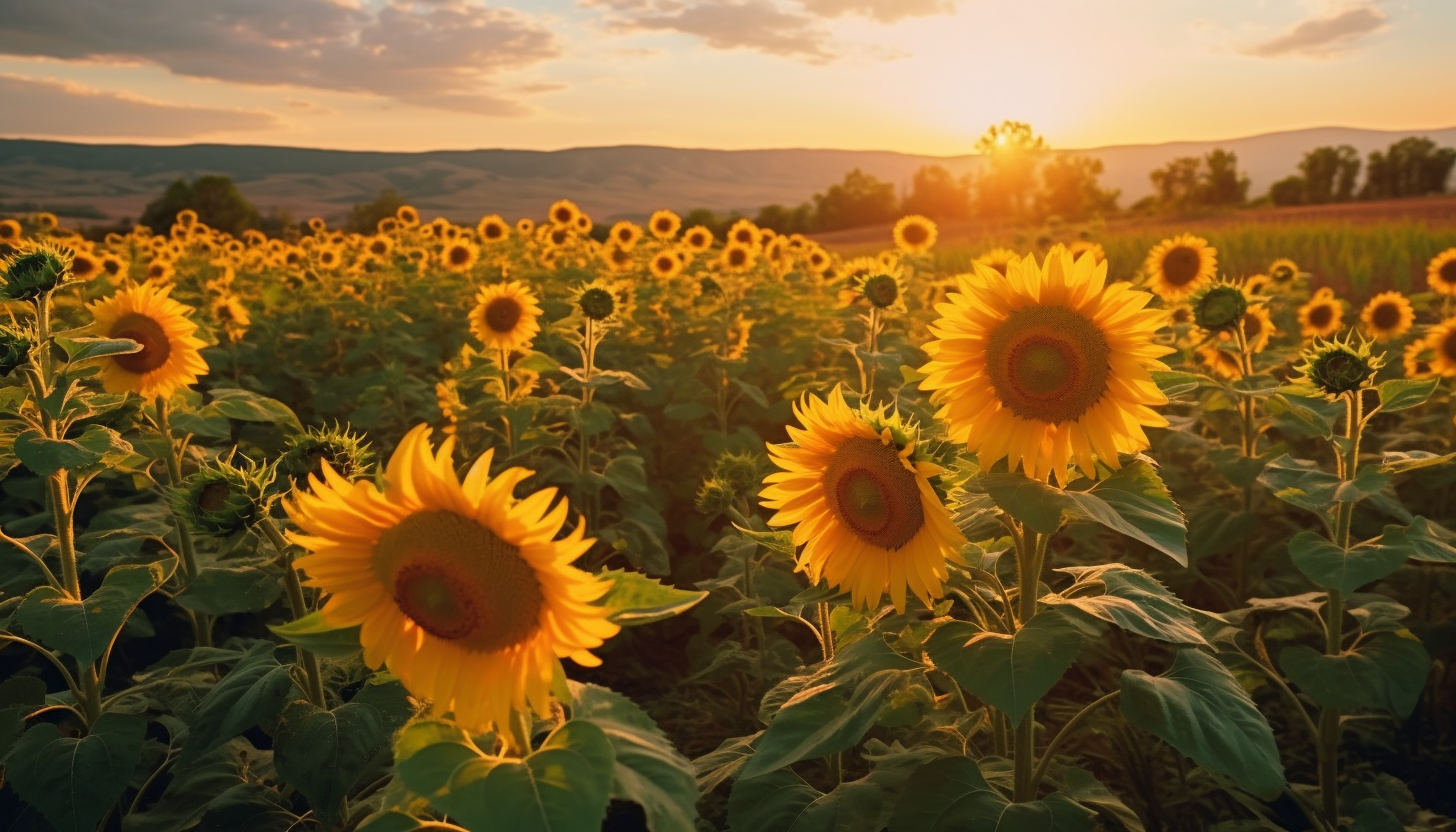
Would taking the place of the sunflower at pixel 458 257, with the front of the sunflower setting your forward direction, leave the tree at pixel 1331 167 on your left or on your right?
on your left

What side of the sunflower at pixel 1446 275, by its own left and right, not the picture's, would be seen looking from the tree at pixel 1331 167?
back

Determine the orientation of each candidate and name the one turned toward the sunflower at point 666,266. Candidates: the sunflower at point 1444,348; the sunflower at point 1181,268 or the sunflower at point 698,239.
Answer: the sunflower at point 698,239

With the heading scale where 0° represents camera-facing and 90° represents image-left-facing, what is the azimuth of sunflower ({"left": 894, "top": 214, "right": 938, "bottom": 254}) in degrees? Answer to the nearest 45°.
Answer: approximately 0°

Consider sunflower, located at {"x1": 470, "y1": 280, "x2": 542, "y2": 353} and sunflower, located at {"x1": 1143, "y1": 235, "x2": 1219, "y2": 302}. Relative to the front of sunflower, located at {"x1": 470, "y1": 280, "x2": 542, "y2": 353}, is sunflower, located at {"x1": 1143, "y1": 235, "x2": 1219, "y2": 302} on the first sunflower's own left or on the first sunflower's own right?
on the first sunflower's own left

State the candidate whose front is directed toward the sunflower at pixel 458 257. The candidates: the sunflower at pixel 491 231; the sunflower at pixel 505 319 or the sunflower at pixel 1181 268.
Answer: the sunflower at pixel 491 231

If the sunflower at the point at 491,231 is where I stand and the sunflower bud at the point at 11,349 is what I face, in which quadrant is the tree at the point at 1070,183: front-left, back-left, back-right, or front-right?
back-left

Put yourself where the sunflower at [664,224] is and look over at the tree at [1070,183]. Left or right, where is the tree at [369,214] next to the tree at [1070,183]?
left
